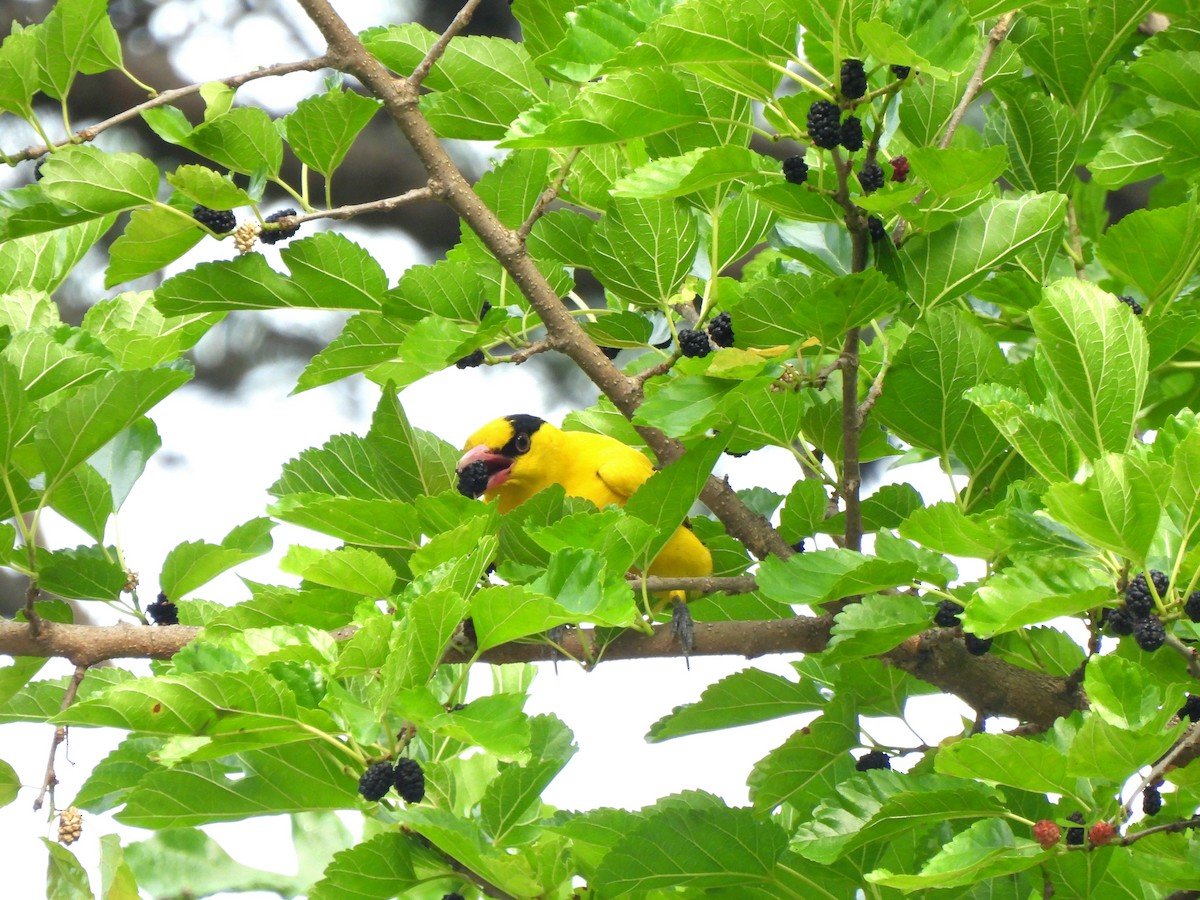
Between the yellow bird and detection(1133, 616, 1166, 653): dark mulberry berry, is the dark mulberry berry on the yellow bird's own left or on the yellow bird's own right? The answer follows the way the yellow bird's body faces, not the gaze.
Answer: on the yellow bird's own left

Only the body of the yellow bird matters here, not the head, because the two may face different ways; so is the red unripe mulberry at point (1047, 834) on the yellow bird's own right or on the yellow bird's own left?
on the yellow bird's own left

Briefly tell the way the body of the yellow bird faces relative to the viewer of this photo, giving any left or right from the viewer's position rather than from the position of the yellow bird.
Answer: facing to the left of the viewer

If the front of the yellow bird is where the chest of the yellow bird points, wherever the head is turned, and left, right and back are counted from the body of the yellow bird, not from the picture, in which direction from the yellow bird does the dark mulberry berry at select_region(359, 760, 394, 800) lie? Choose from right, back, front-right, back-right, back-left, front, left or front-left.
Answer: front

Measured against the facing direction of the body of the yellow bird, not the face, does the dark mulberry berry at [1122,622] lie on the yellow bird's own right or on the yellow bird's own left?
on the yellow bird's own left
